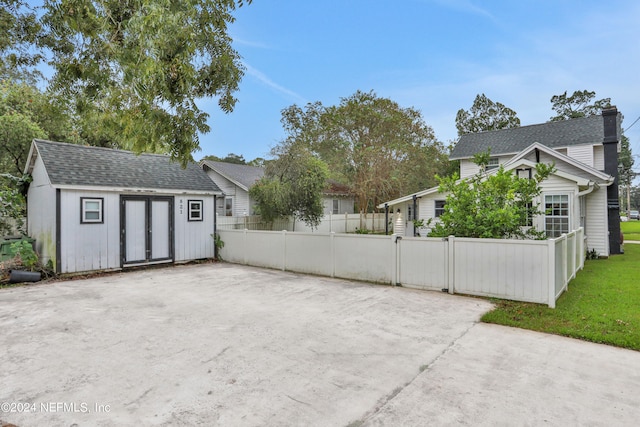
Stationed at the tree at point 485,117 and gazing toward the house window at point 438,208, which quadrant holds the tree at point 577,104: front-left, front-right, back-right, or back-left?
back-left

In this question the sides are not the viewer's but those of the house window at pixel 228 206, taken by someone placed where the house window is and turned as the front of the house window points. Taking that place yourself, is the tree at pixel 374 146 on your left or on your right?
on your left

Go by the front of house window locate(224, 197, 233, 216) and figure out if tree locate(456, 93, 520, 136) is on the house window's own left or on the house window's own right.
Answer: on the house window's own left

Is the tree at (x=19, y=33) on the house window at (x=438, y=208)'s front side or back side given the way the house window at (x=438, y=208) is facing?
on the front side

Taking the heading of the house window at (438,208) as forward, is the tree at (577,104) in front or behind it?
behind

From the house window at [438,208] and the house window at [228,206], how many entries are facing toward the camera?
2

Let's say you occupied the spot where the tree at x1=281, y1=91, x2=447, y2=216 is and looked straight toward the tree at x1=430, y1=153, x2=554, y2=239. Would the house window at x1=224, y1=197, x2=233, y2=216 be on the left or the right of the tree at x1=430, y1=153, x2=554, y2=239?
right

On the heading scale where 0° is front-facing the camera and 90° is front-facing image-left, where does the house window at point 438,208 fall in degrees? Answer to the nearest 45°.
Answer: approximately 0°

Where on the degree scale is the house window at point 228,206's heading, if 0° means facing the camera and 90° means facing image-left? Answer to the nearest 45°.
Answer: approximately 0°

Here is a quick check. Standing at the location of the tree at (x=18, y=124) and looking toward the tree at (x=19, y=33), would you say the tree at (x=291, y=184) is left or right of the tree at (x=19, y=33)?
left

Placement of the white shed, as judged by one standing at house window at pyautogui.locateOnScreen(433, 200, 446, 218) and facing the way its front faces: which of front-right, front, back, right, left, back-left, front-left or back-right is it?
front-right

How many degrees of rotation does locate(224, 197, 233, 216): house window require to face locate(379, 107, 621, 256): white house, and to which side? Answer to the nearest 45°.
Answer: approximately 45° to its left

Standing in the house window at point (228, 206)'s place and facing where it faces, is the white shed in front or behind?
in front

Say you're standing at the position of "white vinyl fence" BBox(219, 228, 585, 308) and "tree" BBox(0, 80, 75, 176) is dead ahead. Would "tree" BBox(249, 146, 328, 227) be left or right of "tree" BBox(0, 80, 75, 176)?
right

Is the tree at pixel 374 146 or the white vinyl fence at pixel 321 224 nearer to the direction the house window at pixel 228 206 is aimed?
the white vinyl fence

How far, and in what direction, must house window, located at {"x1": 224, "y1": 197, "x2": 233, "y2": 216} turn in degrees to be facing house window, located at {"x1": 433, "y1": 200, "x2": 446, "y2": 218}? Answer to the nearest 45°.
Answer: approximately 45° to its left
